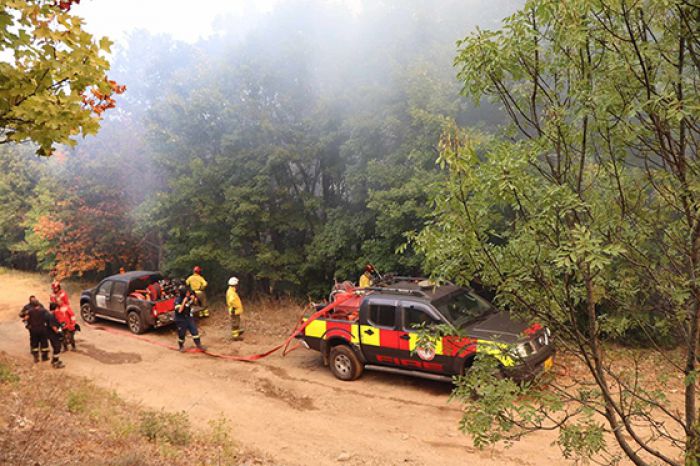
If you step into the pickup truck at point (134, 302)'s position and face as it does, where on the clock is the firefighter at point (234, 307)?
The firefighter is roughly at 6 o'clock from the pickup truck.

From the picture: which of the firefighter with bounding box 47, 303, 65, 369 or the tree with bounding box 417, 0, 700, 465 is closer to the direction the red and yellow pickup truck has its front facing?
the tree

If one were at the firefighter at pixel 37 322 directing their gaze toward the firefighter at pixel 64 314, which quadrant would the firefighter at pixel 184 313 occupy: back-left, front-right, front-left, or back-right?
front-right

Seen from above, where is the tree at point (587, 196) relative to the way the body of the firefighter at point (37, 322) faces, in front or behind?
behind

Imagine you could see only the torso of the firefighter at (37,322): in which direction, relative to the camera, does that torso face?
away from the camera

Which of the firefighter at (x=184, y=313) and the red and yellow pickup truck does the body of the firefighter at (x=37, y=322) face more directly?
the firefighter

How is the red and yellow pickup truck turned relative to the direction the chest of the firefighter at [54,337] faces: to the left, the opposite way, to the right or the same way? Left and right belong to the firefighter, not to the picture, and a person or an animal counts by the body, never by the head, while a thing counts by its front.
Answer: to the right

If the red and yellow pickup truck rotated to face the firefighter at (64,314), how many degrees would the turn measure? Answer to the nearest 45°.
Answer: approximately 135° to its right

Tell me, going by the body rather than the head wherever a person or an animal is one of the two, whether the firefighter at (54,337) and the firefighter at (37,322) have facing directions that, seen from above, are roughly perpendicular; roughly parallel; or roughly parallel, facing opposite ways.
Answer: roughly perpendicular

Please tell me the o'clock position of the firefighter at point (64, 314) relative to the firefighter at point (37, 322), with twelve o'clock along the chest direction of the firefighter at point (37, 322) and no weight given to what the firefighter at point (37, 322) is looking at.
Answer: the firefighter at point (64, 314) is roughly at 1 o'clock from the firefighter at point (37, 322).
